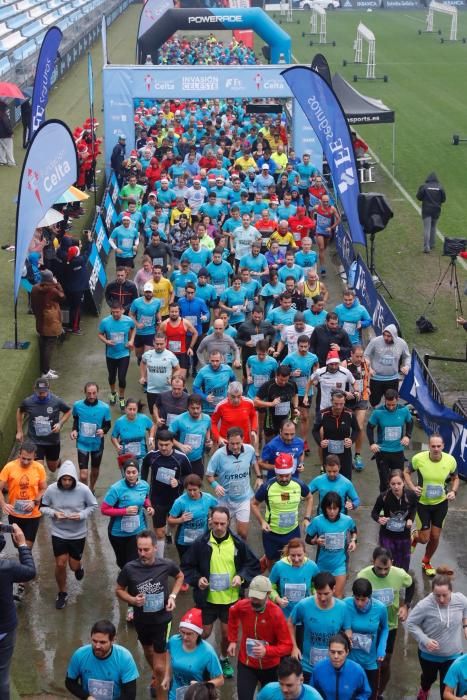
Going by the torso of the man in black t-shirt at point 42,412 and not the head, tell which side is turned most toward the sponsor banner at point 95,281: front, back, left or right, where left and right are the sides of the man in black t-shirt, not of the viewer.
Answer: back

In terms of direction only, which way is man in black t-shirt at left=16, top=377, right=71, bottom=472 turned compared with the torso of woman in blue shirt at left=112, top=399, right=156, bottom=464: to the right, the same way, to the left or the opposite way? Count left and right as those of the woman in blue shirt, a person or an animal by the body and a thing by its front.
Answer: the same way

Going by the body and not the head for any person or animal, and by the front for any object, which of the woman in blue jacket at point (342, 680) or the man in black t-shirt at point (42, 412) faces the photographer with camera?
the man in black t-shirt

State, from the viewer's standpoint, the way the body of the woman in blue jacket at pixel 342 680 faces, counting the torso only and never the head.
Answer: toward the camera

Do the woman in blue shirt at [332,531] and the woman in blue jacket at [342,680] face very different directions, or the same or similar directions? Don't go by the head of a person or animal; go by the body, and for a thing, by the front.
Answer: same or similar directions

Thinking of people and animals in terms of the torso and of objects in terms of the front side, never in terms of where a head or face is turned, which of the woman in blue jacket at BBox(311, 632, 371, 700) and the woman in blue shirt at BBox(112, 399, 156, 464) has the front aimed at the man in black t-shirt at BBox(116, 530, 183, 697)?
the woman in blue shirt at BBox(112, 399, 156, 464)

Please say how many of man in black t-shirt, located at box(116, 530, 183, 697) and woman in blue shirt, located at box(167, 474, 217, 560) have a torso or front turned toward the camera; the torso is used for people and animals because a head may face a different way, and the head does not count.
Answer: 2

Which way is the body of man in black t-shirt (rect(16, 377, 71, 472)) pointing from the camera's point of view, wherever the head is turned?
toward the camera

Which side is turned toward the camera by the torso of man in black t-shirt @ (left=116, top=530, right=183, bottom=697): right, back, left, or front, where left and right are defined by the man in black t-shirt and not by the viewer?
front

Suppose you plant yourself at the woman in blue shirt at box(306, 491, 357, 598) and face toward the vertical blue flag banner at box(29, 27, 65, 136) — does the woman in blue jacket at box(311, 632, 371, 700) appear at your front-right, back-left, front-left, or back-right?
back-left

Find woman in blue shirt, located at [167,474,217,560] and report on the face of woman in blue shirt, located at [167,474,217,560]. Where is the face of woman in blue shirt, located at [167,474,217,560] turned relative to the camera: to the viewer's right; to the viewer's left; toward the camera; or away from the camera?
toward the camera

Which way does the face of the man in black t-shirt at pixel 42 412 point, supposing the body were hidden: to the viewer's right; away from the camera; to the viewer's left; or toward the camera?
toward the camera

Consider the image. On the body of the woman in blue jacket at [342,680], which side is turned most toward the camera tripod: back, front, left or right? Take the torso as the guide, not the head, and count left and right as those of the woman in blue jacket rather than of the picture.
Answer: back

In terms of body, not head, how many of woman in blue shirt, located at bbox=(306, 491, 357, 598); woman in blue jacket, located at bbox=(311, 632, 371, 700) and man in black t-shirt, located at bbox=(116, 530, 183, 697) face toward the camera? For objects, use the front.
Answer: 3

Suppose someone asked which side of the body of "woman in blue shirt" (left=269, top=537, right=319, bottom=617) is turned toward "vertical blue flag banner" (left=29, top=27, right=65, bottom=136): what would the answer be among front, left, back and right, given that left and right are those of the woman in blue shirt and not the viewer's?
back

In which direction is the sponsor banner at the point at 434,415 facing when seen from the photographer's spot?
facing the viewer and to the left of the viewer

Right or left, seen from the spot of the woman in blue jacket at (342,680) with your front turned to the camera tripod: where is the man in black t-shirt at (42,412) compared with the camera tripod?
left

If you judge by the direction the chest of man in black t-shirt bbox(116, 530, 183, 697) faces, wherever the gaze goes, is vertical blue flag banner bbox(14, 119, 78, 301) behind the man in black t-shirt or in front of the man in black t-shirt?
behind

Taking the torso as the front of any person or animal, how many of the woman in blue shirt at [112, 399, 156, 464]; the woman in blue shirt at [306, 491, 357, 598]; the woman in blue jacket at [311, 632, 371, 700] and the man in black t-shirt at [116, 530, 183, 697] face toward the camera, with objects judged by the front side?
4
